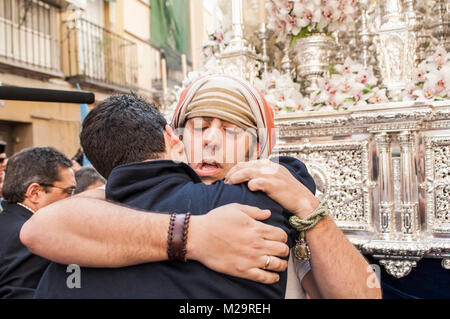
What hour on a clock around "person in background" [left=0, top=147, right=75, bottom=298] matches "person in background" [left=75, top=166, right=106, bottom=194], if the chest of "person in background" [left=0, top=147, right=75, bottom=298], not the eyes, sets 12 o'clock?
"person in background" [left=75, top=166, right=106, bottom=194] is roughly at 10 o'clock from "person in background" [left=0, top=147, right=75, bottom=298].

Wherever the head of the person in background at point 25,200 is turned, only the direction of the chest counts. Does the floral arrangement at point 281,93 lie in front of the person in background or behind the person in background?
in front

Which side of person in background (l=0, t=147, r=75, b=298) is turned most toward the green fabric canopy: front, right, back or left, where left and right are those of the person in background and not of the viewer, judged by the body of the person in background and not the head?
left

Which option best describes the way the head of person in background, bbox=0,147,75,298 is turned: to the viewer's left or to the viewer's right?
to the viewer's right

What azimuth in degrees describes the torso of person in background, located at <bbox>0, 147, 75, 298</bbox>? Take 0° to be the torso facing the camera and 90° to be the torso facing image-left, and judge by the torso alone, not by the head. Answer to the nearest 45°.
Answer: approximately 270°

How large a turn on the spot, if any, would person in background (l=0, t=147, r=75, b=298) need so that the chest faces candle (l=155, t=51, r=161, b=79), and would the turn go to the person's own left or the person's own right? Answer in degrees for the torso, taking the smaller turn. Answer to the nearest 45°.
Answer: approximately 90° to the person's own left
